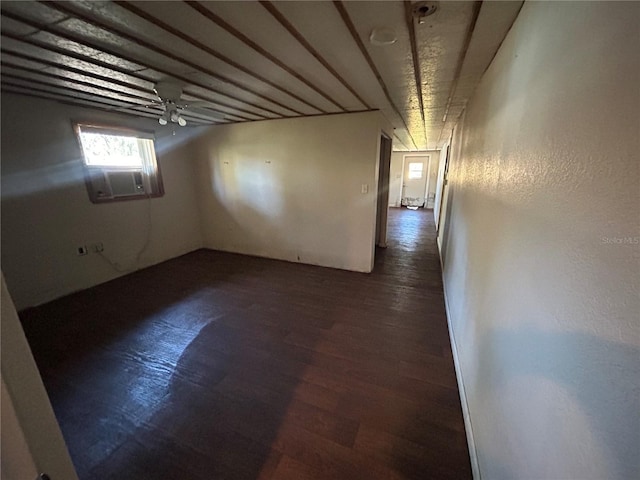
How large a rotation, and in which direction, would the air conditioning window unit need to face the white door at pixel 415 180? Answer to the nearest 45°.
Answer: approximately 45° to its left

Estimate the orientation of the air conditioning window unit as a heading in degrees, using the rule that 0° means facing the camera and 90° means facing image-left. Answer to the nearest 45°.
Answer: approximately 315°
